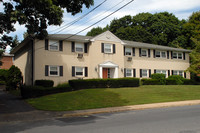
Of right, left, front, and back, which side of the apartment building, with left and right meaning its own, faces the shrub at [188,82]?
left

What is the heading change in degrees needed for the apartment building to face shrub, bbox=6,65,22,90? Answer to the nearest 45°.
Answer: approximately 135° to its right

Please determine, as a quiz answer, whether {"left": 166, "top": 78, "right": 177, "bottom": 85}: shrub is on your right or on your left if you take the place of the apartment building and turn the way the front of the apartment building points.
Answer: on your left

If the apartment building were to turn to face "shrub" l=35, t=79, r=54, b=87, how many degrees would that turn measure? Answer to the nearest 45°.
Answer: approximately 90° to its right

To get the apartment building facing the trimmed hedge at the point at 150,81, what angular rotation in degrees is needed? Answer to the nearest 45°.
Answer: approximately 45° to its left

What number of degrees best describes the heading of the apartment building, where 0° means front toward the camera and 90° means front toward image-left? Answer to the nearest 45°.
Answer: approximately 315°
